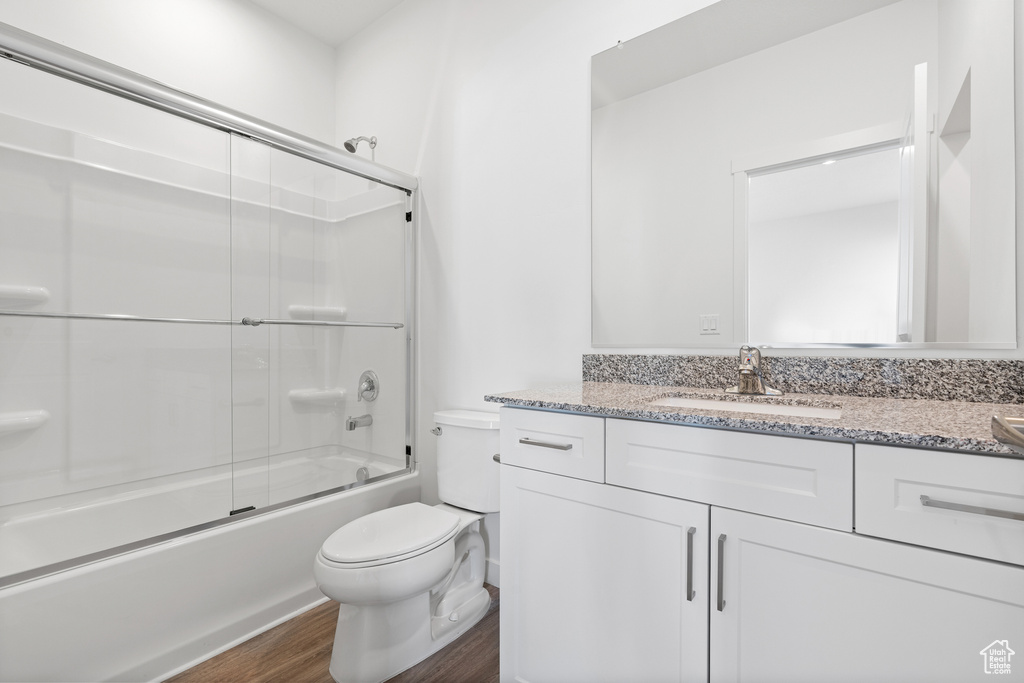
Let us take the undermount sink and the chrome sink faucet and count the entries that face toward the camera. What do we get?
2

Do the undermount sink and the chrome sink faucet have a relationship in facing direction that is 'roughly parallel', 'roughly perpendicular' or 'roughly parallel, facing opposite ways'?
roughly parallel

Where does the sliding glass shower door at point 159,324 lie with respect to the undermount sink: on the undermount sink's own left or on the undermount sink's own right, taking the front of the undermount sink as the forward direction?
on the undermount sink's own right

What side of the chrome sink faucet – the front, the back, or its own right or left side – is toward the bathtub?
right

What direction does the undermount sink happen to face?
toward the camera

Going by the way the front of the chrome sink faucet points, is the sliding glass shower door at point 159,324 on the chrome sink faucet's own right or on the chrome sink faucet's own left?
on the chrome sink faucet's own right

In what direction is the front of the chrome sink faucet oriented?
toward the camera
